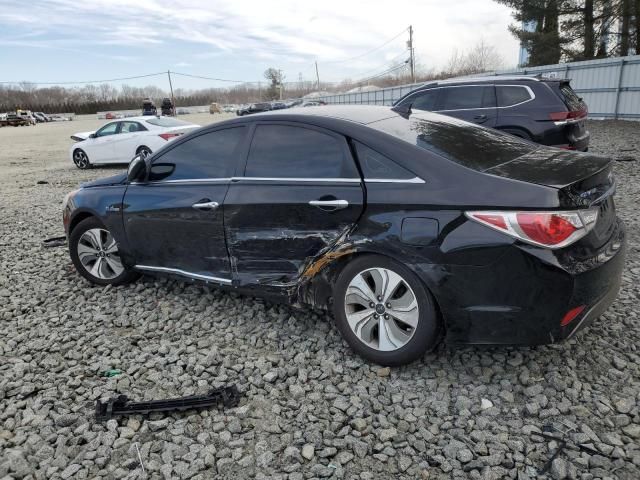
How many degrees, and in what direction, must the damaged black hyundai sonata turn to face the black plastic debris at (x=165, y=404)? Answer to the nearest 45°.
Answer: approximately 45° to its left

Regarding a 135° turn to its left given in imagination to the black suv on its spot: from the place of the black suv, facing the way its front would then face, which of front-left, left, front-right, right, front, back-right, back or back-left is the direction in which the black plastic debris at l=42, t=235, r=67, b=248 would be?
front-right

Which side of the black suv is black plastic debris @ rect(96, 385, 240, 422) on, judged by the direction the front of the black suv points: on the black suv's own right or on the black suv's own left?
on the black suv's own left

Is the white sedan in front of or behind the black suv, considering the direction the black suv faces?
in front

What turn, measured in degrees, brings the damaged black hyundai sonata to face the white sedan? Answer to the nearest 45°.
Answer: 0° — it already faces it

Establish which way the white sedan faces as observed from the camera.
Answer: facing away from the viewer and to the left of the viewer

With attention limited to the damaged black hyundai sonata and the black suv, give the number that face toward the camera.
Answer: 0

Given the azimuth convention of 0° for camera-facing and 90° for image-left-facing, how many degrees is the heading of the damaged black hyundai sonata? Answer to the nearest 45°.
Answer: approximately 135°

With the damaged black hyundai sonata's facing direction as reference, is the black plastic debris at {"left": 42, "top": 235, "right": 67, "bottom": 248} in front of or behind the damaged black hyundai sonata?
in front

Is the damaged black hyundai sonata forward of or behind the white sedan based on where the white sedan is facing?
behind

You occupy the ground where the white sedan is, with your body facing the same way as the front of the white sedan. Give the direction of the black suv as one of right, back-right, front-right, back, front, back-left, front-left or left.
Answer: back

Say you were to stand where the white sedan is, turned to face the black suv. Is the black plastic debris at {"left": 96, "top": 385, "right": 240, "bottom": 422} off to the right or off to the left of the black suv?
right

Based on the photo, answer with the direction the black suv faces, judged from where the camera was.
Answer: facing away from the viewer and to the left of the viewer

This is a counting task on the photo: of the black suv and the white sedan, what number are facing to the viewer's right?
0
